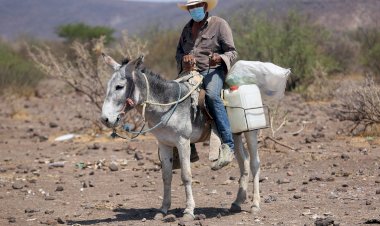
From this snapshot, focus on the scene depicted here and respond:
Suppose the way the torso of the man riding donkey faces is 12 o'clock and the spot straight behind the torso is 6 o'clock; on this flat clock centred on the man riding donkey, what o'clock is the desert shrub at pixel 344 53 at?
The desert shrub is roughly at 5 o'clock from the man riding donkey.

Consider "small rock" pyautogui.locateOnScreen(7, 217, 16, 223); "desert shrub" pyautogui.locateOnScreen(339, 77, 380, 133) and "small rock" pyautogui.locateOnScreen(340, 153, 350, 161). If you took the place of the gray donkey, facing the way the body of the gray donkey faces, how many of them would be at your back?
2

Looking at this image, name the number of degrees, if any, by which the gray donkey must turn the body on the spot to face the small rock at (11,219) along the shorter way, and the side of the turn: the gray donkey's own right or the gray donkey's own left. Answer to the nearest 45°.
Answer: approximately 45° to the gray donkey's own right

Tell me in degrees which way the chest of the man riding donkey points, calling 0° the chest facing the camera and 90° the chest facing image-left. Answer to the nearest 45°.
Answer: approximately 45°

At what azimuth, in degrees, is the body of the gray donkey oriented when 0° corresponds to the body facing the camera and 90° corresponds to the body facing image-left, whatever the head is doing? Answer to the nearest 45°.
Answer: approximately 45°

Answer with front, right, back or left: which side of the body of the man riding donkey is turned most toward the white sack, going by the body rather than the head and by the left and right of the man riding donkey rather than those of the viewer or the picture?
back

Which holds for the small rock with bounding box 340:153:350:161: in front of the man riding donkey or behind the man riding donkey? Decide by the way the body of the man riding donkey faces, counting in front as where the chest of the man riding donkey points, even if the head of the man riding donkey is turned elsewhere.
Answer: behind
